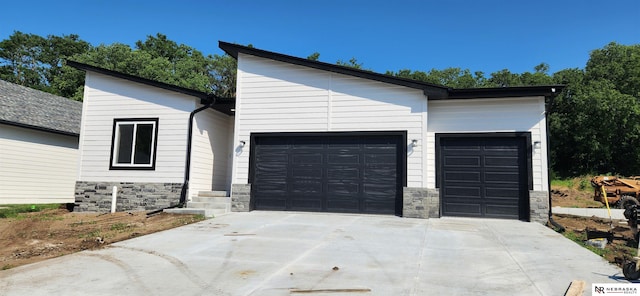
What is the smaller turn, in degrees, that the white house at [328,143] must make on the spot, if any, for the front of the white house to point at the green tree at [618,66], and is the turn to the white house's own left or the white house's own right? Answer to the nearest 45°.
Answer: approximately 135° to the white house's own left

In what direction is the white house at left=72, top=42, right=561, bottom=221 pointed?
toward the camera

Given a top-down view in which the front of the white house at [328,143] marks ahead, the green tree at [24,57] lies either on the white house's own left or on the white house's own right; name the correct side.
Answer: on the white house's own right

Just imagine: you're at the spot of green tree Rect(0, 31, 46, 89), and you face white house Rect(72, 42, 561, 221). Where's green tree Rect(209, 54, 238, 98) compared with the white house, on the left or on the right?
left

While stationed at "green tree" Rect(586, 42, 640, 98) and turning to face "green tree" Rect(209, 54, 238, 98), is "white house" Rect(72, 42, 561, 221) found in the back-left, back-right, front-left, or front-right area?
front-left

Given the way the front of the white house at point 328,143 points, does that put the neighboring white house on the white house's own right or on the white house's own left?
on the white house's own right

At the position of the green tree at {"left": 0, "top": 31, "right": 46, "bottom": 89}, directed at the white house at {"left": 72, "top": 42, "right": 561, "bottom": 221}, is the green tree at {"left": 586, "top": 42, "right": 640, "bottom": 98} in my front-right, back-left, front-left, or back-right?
front-left

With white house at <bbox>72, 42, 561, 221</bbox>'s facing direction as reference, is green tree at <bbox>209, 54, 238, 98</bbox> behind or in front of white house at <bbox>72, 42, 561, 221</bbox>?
behind
